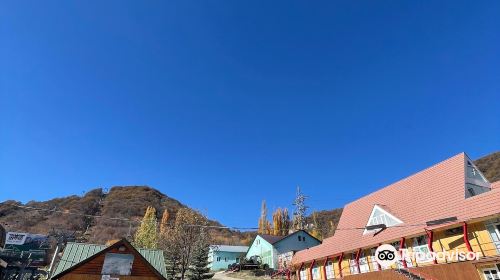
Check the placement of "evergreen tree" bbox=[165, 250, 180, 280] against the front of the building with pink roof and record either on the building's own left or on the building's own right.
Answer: on the building's own right

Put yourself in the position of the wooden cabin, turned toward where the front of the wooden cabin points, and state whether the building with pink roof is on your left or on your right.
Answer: on your left

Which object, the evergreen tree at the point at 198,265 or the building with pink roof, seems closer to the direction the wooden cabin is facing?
the building with pink roof

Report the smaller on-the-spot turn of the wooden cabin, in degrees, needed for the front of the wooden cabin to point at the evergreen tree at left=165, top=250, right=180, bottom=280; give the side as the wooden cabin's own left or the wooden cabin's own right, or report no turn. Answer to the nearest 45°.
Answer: approximately 135° to the wooden cabin's own left

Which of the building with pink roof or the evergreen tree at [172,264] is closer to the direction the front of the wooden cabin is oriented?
the building with pink roof

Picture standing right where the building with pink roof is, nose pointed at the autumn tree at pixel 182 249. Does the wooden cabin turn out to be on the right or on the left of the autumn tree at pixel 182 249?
left

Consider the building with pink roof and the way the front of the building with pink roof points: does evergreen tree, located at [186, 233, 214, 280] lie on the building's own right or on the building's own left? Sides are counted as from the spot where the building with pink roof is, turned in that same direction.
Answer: on the building's own right

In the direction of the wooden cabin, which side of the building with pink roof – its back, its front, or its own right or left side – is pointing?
front

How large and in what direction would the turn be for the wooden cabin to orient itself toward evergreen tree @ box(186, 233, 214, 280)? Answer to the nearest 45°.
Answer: approximately 135° to its left

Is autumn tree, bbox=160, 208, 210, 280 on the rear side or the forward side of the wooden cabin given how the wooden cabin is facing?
on the rear side

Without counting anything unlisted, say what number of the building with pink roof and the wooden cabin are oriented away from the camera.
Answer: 0

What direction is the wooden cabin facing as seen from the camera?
toward the camera

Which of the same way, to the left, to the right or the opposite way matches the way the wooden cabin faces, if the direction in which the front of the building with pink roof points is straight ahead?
to the left
